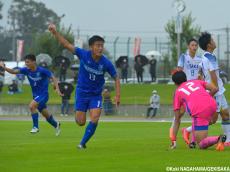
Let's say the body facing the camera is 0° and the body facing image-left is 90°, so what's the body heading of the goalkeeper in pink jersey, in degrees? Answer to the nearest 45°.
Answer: approximately 135°

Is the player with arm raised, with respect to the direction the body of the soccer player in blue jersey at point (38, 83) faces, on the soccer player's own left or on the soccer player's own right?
on the soccer player's own left

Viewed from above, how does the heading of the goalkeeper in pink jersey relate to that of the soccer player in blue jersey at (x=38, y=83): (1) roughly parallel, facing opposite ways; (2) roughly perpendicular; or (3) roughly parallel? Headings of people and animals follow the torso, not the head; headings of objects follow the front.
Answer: roughly perpendicular

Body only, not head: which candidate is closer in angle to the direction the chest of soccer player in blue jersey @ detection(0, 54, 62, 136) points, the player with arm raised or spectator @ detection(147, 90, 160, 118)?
the player with arm raised

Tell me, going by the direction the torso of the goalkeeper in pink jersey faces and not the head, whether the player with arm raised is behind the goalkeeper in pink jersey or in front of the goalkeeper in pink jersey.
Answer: in front

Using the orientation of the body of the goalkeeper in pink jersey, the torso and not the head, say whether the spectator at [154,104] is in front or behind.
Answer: in front

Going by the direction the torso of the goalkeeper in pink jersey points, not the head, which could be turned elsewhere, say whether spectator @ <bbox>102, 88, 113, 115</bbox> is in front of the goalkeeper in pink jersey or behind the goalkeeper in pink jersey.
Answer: in front
